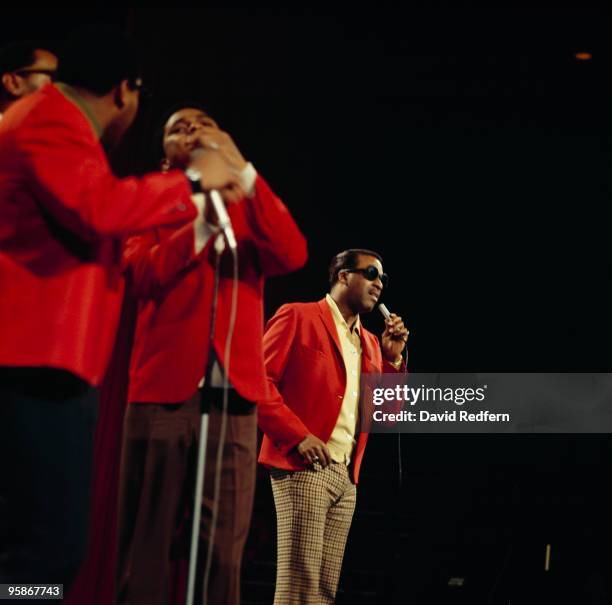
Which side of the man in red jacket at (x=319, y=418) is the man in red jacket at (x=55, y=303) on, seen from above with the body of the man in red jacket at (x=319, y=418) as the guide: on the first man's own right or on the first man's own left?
on the first man's own right

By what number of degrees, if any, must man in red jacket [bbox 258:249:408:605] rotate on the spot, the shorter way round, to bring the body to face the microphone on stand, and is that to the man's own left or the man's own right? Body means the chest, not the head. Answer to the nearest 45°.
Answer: approximately 45° to the man's own right

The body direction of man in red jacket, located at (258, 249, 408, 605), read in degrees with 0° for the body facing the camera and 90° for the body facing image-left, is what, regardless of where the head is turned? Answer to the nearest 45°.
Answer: approximately 315°

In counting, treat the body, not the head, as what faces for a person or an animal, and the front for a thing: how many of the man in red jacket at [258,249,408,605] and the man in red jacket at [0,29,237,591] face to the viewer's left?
0

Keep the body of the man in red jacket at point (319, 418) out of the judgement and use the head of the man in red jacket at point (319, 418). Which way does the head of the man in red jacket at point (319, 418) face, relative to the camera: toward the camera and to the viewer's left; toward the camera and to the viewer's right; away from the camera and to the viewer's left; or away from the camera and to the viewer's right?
toward the camera and to the viewer's right

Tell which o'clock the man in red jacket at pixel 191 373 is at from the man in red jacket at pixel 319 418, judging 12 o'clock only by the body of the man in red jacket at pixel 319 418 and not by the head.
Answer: the man in red jacket at pixel 191 373 is roughly at 2 o'clock from the man in red jacket at pixel 319 418.

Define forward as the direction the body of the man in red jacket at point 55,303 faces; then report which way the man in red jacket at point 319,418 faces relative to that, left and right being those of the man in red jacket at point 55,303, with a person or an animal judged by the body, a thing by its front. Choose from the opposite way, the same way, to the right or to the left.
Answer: to the right

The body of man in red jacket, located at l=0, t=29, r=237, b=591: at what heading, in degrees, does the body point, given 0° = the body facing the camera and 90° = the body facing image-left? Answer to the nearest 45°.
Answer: approximately 225°
